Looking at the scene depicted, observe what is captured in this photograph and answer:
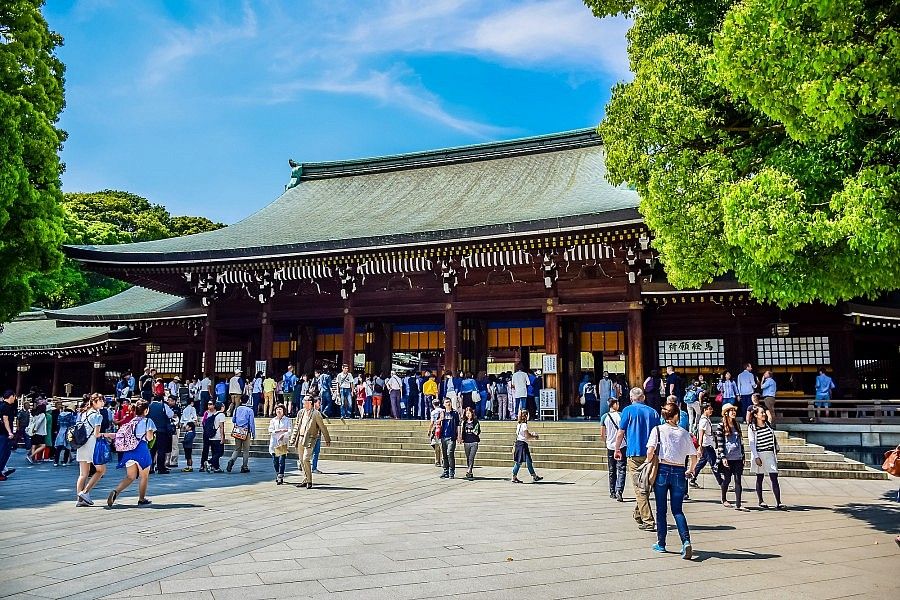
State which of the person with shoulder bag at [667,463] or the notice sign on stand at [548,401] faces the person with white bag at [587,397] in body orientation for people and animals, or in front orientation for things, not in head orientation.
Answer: the person with shoulder bag at [667,463]

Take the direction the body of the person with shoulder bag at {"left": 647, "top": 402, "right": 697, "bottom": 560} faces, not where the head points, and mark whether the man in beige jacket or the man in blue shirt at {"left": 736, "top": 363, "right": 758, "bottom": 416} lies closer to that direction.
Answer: the man in blue shirt

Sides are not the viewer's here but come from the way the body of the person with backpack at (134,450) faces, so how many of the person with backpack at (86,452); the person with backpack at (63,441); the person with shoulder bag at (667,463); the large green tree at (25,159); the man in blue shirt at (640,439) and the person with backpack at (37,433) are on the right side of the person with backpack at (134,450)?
2

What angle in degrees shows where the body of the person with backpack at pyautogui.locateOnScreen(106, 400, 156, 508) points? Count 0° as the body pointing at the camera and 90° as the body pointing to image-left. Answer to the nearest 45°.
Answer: approximately 225°

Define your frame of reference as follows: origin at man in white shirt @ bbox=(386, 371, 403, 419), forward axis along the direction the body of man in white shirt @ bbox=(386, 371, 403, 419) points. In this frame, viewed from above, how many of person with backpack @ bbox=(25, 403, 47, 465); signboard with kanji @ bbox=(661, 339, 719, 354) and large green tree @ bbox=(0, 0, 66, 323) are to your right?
1

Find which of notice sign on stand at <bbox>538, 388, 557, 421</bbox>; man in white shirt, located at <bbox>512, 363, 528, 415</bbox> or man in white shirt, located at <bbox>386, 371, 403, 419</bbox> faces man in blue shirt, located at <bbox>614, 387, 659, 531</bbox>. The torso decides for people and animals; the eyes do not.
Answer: the notice sign on stand

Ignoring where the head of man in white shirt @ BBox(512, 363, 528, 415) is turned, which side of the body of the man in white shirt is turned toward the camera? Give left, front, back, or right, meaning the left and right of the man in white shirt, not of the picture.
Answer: back

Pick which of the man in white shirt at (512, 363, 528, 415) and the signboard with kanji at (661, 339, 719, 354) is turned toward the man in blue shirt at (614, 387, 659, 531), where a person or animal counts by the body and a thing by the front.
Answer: the signboard with kanji

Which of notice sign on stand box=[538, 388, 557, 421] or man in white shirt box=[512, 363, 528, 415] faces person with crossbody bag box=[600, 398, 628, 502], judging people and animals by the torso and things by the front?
the notice sign on stand

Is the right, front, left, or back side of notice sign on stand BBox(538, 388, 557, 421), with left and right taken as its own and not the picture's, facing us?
front

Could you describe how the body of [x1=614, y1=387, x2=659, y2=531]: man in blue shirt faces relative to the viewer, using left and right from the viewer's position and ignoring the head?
facing away from the viewer

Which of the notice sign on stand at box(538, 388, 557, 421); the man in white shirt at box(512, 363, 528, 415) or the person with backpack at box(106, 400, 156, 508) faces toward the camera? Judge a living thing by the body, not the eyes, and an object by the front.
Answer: the notice sign on stand

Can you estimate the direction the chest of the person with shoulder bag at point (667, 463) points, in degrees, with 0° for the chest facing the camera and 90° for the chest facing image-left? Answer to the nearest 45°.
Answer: approximately 180°

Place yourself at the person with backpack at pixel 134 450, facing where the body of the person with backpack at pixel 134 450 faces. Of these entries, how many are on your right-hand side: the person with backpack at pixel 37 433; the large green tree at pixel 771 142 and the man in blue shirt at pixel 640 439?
2

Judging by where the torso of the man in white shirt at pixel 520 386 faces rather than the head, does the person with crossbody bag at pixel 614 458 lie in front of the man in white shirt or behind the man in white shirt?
behind

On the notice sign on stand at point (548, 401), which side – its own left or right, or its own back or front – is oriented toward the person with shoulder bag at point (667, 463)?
front

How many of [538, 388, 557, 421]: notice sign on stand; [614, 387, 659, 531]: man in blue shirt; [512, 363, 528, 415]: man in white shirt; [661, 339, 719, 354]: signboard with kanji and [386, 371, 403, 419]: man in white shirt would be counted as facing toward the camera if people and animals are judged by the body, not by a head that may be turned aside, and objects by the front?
2

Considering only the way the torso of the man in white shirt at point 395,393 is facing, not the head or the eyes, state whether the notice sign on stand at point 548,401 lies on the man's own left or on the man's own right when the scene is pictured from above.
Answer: on the man's own right

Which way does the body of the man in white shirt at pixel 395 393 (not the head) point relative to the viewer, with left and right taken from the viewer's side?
facing away from the viewer

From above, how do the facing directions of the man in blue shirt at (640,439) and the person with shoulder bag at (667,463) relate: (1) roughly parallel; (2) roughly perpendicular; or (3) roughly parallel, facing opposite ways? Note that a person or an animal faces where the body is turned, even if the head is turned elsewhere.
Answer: roughly parallel
